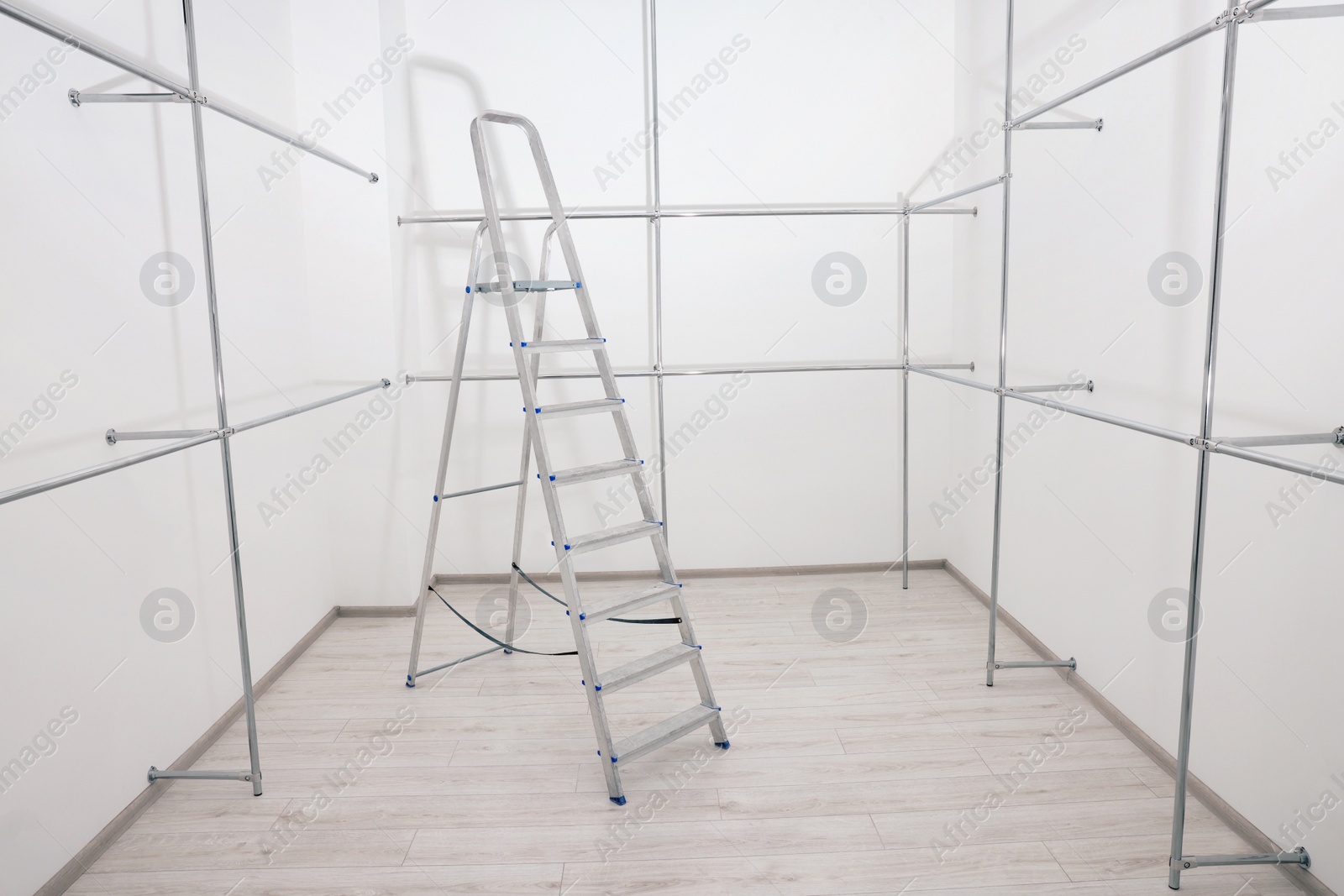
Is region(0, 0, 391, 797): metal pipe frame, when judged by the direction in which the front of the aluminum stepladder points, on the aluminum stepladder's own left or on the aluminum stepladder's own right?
on the aluminum stepladder's own right

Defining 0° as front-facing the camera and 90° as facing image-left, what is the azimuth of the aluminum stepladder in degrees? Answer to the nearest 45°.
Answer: approximately 315°

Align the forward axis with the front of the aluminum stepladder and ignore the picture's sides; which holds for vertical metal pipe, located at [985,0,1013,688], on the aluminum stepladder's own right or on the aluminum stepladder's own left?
on the aluminum stepladder's own left
